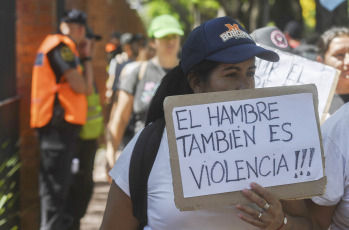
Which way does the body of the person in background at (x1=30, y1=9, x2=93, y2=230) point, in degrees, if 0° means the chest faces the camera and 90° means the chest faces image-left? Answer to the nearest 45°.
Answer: approximately 270°

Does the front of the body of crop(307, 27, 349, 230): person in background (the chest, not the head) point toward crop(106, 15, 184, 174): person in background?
no

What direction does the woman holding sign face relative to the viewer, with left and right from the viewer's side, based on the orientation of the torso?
facing the viewer and to the right of the viewer

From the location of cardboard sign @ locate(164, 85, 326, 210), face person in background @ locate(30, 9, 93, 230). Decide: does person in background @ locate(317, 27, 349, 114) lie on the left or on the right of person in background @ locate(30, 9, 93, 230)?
right

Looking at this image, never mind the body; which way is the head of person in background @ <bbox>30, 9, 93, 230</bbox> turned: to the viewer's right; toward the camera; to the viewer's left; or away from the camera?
to the viewer's right

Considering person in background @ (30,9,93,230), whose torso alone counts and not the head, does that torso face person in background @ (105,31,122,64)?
no

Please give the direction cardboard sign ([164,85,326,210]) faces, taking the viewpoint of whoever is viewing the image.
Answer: facing the viewer

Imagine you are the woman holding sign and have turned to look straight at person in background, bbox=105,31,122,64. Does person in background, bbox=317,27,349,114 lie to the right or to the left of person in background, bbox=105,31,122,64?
right
